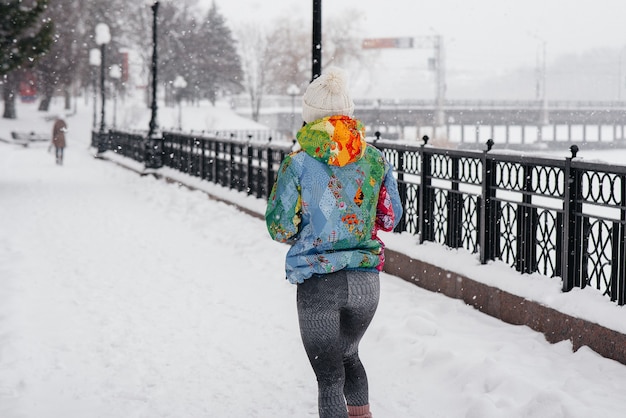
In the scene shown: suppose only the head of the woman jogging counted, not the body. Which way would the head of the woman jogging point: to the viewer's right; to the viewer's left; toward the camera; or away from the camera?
away from the camera

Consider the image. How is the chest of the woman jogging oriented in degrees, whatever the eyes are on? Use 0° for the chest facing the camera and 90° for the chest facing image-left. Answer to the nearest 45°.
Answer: approximately 180°

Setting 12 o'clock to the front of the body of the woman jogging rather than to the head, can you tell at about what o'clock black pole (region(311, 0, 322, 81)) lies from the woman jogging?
The black pole is roughly at 12 o'clock from the woman jogging.

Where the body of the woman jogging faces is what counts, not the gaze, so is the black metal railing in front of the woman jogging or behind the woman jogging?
in front
